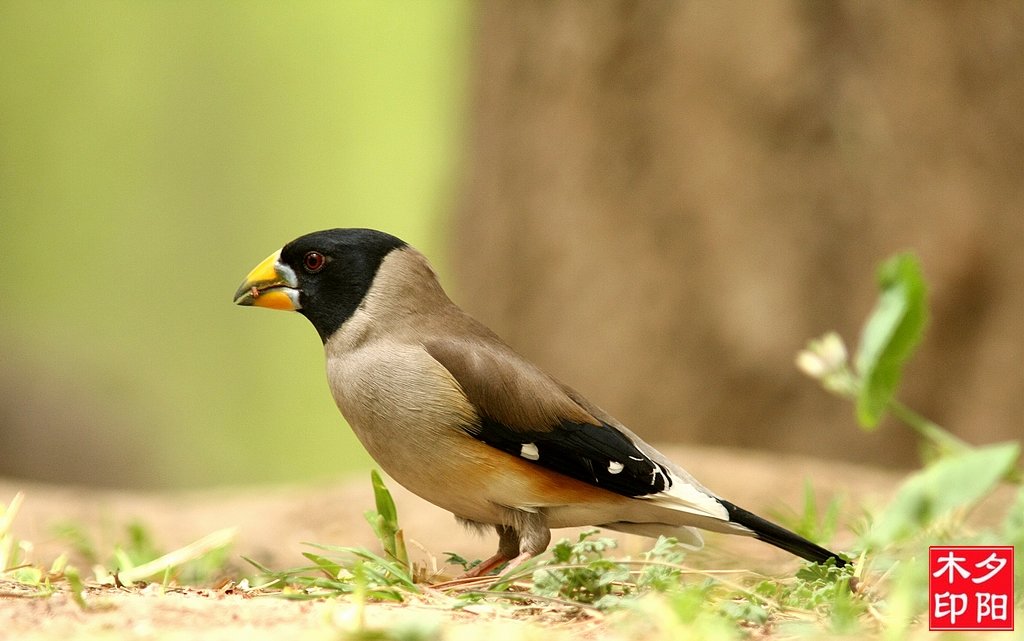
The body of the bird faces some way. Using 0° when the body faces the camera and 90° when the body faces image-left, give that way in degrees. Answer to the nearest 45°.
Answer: approximately 90°
